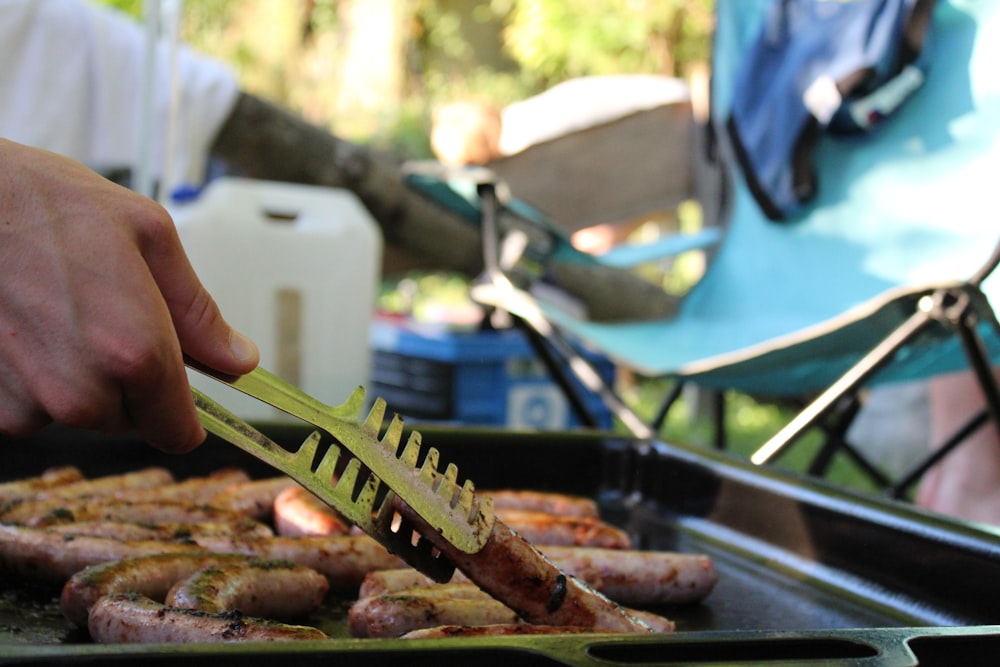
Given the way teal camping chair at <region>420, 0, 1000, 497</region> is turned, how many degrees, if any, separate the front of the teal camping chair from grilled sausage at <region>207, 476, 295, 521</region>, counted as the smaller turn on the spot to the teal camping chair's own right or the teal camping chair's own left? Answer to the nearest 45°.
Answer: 0° — it already faces it

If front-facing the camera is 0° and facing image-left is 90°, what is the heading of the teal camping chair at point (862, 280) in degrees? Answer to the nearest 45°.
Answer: approximately 45°

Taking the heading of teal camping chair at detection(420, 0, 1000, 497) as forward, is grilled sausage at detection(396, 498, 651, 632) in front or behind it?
in front

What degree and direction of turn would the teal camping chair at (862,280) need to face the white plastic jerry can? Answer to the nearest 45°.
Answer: approximately 45° to its right

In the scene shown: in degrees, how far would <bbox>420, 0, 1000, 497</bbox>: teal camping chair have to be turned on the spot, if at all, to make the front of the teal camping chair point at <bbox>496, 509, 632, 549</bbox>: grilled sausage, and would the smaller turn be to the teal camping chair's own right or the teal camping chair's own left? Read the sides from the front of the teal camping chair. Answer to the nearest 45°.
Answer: approximately 45° to the teal camping chair's own left
